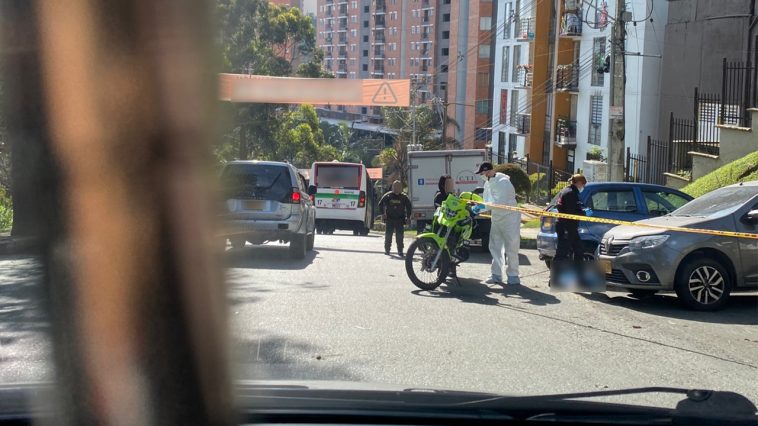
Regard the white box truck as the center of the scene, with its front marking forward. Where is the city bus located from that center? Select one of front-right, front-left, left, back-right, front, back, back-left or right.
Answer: front-left

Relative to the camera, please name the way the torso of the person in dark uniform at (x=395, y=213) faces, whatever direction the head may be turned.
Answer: toward the camera

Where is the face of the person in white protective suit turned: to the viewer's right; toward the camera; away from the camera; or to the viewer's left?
to the viewer's left

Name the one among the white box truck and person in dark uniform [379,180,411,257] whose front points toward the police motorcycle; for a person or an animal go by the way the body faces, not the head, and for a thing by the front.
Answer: the person in dark uniform

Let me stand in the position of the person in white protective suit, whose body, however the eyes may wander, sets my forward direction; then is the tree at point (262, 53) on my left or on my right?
on my right

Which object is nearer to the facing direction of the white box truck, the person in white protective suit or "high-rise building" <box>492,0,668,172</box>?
the high-rise building

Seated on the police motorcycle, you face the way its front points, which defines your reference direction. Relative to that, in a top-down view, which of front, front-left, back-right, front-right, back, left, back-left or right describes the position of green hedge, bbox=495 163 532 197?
back-right

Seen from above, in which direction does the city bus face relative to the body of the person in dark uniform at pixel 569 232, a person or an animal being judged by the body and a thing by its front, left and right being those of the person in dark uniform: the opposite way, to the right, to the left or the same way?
to the left

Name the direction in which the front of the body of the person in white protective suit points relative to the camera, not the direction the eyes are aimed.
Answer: to the viewer's left

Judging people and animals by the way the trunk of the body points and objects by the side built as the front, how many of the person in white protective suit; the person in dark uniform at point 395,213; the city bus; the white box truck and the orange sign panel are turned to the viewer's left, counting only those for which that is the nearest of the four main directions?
1
